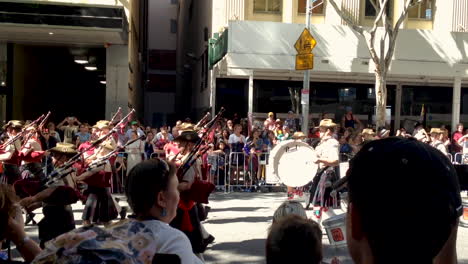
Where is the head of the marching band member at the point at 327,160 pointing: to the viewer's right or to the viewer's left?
to the viewer's left

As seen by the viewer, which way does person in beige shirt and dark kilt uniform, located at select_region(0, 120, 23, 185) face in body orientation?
to the viewer's left

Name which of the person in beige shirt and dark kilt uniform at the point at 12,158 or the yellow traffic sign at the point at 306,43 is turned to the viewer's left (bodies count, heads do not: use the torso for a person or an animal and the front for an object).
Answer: the person in beige shirt and dark kilt uniform

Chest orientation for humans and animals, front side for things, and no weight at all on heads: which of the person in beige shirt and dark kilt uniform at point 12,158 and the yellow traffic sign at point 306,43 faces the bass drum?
the yellow traffic sign

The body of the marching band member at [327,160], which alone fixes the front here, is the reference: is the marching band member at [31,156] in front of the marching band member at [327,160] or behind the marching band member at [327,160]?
in front

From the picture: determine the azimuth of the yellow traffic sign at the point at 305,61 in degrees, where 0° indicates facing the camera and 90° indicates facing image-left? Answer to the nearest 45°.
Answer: approximately 0°

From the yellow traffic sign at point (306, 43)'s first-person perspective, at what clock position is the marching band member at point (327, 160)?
The marching band member is roughly at 12 o'clock from the yellow traffic sign.

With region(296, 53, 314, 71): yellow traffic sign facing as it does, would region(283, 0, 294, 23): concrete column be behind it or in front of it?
behind

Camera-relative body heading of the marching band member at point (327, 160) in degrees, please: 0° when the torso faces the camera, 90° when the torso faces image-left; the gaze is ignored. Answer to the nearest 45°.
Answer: approximately 90°

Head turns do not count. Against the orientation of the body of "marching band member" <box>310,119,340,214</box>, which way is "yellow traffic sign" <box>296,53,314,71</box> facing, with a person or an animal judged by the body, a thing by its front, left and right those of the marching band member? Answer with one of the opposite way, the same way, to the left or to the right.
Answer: to the left

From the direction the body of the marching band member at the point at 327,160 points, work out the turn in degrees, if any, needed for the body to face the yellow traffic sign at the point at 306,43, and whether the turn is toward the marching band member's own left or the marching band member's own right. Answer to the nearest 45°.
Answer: approximately 90° to the marching band member's own right
